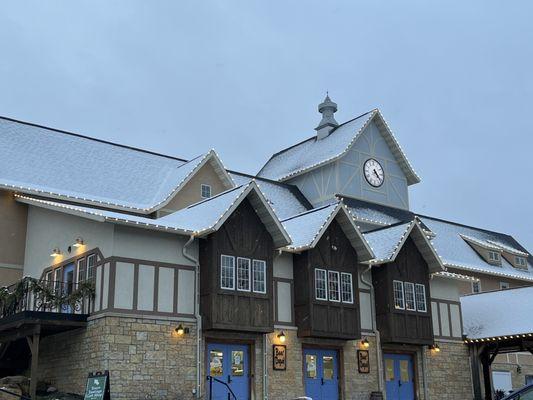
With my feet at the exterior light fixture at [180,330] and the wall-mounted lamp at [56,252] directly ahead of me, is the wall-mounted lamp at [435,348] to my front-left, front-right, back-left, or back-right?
back-right

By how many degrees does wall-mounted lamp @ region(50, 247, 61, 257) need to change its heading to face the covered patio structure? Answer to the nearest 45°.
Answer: approximately 135° to its left

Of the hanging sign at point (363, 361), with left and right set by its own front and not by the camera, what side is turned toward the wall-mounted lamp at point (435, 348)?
left

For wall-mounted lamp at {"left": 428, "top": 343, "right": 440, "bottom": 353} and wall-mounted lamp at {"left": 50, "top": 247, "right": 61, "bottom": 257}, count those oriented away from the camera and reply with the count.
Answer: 0

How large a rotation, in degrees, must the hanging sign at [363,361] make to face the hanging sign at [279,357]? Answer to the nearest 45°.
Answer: approximately 90° to its right

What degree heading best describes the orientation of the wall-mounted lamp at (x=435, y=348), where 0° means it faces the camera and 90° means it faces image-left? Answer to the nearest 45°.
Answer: approximately 315°

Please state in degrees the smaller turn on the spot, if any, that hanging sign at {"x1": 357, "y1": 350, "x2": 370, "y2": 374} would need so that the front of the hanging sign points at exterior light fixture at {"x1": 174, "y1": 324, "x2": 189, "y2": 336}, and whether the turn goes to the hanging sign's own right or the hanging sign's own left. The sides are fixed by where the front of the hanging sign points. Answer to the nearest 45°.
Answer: approximately 90° to the hanging sign's own right

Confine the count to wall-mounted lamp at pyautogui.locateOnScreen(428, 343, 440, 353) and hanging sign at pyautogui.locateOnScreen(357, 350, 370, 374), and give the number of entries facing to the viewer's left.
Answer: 0

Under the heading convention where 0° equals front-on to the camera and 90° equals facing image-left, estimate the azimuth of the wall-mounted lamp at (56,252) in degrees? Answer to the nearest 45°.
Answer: approximately 45°

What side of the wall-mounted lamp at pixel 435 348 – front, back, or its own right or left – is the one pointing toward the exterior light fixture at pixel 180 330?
right

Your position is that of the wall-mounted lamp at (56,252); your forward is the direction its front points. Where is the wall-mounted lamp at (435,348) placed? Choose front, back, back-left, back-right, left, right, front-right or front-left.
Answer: back-left

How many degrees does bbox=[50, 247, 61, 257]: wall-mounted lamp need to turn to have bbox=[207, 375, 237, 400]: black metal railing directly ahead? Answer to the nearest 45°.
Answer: approximately 90° to its left

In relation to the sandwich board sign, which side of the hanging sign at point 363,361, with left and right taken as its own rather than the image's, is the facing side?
right

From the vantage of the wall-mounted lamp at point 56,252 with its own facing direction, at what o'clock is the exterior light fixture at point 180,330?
The exterior light fixture is roughly at 9 o'clock from the wall-mounted lamp.

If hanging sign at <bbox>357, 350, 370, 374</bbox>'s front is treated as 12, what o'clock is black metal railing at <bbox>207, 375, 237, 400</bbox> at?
The black metal railing is roughly at 3 o'clock from the hanging sign.

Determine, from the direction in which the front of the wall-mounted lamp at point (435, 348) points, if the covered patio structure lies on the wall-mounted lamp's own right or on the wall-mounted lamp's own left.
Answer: on the wall-mounted lamp's own left

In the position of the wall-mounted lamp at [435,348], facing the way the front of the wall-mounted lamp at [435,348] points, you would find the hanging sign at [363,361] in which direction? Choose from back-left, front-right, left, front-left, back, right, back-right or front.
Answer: right

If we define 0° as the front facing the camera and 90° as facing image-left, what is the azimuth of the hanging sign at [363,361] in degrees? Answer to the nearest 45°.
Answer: approximately 315°
